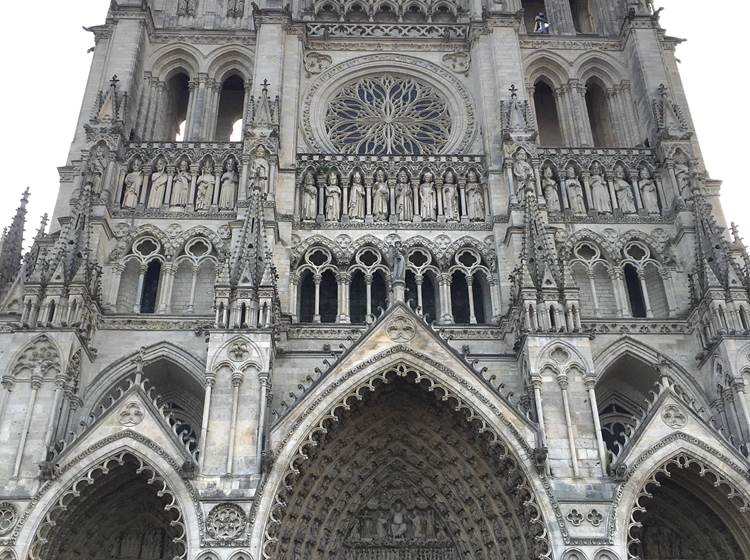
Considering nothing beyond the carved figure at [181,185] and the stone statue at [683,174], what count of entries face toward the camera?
2

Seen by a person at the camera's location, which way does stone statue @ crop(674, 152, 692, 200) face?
facing the viewer

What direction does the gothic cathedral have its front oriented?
toward the camera

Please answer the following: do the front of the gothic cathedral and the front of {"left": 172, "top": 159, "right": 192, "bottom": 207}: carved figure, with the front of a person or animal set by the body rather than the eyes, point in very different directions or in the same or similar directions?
same or similar directions

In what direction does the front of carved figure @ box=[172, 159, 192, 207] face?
toward the camera

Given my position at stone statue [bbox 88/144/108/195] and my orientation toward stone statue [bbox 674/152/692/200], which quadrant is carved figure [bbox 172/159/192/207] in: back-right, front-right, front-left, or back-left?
front-left

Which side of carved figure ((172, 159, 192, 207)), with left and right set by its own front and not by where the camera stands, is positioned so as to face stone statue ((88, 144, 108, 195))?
right

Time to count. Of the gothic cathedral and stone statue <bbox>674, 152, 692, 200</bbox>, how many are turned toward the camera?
2

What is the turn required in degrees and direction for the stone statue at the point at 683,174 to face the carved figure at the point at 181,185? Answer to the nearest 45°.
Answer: approximately 45° to its right

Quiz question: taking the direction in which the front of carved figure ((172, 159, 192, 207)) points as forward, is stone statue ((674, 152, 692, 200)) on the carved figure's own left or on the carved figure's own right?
on the carved figure's own left

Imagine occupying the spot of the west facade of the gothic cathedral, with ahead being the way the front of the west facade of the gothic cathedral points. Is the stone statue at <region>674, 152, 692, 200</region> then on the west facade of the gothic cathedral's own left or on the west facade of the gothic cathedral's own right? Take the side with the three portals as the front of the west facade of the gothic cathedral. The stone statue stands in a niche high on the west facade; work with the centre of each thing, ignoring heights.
on the gothic cathedral's own left
